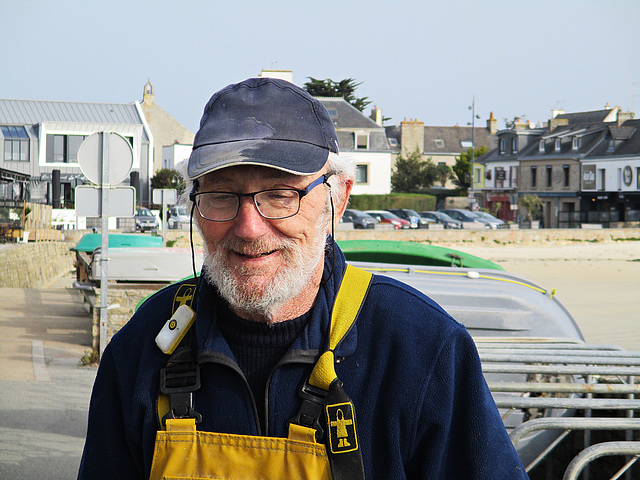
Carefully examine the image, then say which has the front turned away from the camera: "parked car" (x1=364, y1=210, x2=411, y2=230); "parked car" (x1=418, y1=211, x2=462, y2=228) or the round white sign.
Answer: the round white sign

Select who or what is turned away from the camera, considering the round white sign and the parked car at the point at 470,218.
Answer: the round white sign

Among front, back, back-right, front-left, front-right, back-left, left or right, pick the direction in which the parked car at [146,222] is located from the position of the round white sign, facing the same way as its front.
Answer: front

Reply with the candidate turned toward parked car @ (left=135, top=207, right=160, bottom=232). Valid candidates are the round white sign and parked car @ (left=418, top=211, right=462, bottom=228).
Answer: the round white sign

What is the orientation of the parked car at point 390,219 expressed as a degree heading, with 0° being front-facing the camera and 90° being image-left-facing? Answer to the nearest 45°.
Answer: approximately 315°

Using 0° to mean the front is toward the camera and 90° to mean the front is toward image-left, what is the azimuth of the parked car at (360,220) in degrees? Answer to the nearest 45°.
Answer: approximately 315°

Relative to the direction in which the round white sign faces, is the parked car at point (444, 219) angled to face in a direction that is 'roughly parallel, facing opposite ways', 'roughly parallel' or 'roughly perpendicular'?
roughly parallel, facing opposite ways

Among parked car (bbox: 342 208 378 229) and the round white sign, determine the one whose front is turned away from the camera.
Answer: the round white sign

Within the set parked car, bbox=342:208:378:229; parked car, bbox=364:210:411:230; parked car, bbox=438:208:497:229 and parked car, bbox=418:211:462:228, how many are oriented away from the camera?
0

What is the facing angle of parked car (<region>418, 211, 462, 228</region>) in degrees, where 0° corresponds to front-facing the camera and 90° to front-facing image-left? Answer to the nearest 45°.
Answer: approximately 315°

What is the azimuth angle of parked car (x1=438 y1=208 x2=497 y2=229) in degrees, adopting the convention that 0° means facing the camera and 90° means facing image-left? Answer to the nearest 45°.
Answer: approximately 315°

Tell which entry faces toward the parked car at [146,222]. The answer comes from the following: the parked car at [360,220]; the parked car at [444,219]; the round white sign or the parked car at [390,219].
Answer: the round white sign

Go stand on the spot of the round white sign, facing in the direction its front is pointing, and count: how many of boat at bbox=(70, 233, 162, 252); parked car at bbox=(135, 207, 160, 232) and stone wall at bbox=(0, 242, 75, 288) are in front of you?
3

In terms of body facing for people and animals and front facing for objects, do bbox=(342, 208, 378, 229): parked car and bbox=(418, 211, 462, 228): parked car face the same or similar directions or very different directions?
same or similar directions

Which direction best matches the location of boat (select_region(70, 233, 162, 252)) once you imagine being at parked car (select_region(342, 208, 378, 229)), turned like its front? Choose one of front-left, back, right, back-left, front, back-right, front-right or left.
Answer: front-right

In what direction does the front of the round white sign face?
away from the camera

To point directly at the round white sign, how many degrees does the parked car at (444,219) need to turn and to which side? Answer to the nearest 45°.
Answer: approximately 45° to its right

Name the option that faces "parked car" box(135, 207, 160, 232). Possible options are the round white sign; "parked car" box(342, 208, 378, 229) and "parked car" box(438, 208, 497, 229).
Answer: the round white sign

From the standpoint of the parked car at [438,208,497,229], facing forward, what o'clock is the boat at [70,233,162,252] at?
The boat is roughly at 2 o'clock from the parked car.
